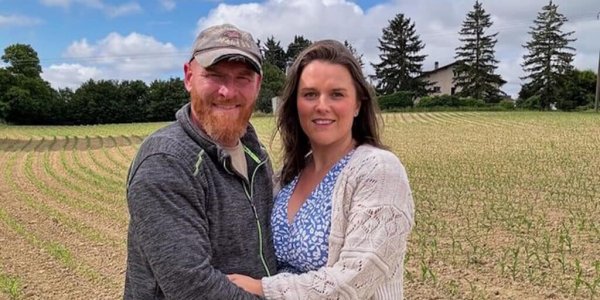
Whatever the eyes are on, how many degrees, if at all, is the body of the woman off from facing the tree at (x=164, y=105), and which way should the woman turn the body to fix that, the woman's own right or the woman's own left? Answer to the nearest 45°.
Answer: approximately 135° to the woman's own right

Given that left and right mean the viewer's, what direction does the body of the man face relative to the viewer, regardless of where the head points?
facing the viewer and to the right of the viewer

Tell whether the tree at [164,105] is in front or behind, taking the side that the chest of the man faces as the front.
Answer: behind

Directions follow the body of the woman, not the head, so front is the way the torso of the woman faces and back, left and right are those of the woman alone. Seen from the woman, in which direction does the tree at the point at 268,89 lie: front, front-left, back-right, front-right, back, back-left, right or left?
back-right

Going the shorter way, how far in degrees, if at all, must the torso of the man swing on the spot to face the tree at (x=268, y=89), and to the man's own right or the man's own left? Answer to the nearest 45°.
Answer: approximately 135° to the man's own left

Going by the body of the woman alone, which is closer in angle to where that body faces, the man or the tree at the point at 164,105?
the man

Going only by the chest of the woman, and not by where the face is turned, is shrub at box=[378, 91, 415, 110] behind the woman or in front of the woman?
behind

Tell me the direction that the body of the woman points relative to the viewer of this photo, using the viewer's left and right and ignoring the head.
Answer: facing the viewer and to the left of the viewer

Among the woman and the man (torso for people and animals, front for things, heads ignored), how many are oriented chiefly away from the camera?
0
